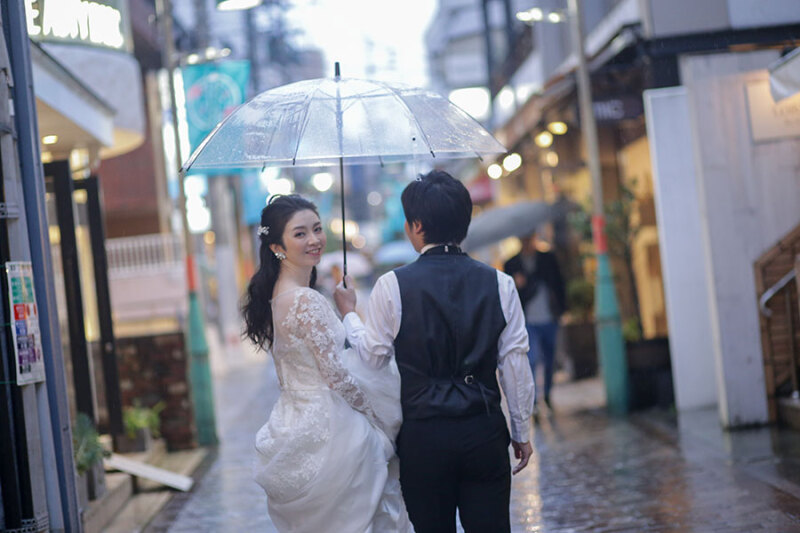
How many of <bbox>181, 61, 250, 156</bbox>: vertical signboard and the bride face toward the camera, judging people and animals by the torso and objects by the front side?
1

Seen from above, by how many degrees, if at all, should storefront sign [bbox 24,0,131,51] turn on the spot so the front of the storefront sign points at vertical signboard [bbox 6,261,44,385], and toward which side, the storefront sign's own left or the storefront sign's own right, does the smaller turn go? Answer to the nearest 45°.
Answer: approximately 45° to the storefront sign's own right

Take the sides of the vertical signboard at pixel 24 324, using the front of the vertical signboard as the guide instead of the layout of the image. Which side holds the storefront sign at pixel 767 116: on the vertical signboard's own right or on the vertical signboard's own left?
on the vertical signboard's own left

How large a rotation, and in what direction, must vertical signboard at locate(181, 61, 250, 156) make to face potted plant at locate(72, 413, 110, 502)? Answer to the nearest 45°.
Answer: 0° — it already faces it

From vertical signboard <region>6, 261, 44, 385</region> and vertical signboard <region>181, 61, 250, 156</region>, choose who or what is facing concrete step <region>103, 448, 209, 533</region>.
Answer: vertical signboard <region>181, 61, 250, 156</region>

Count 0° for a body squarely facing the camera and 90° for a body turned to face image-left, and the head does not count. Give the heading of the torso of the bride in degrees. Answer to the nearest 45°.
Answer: approximately 225°

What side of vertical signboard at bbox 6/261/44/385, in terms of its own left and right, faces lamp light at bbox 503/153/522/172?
left

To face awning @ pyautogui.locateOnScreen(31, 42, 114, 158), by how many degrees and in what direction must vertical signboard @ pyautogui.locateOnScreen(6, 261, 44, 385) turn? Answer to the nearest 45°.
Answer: approximately 135° to its left

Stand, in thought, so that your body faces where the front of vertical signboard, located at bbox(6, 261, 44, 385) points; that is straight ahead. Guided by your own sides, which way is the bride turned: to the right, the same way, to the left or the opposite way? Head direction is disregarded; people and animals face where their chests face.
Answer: to the left

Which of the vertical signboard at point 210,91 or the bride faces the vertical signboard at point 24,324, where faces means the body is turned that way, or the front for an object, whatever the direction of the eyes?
the vertical signboard at point 210,91

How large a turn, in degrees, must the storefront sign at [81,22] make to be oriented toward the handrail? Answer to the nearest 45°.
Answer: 0° — it already faces it
